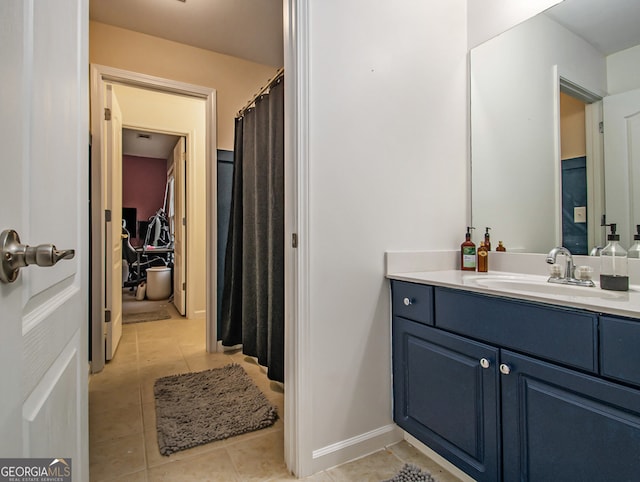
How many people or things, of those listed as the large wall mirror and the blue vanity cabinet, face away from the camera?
0

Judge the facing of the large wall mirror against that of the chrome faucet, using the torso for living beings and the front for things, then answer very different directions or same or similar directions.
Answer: same or similar directions

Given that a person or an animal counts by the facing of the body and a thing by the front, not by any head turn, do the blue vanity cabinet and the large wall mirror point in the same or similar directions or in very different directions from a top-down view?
same or similar directions

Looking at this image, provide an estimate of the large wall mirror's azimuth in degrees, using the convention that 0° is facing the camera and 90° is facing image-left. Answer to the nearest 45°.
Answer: approximately 45°

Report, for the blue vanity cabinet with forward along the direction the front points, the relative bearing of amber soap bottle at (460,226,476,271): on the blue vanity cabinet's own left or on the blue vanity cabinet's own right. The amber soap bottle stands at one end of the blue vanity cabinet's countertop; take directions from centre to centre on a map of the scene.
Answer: on the blue vanity cabinet's own right

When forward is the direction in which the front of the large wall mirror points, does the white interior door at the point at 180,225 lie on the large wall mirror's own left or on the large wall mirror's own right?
on the large wall mirror's own right

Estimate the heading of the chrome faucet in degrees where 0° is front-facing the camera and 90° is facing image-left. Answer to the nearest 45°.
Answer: approximately 45°

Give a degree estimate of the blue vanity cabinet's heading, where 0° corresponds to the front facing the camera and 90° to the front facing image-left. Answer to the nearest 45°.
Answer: approximately 45°
